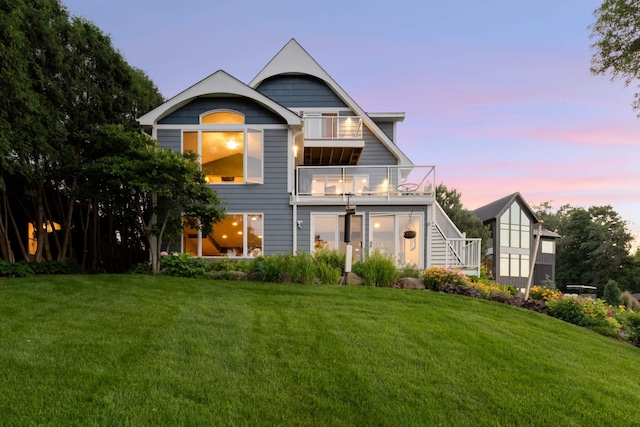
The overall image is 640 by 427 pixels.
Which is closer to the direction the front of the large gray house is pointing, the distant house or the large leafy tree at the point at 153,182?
the large leafy tree

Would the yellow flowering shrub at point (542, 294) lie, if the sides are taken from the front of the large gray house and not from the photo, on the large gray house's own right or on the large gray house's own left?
on the large gray house's own left

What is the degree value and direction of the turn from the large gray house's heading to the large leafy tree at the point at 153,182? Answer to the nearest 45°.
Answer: approximately 45° to its right

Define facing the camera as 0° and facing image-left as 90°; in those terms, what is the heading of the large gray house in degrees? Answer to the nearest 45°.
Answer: approximately 0°

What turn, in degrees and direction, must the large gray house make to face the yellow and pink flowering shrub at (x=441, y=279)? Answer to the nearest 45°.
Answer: approximately 45° to its left

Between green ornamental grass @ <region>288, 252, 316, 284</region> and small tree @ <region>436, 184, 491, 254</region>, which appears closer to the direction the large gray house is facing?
the green ornamental grass

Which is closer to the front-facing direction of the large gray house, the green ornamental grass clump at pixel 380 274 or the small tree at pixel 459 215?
the green ornamental grass clump
